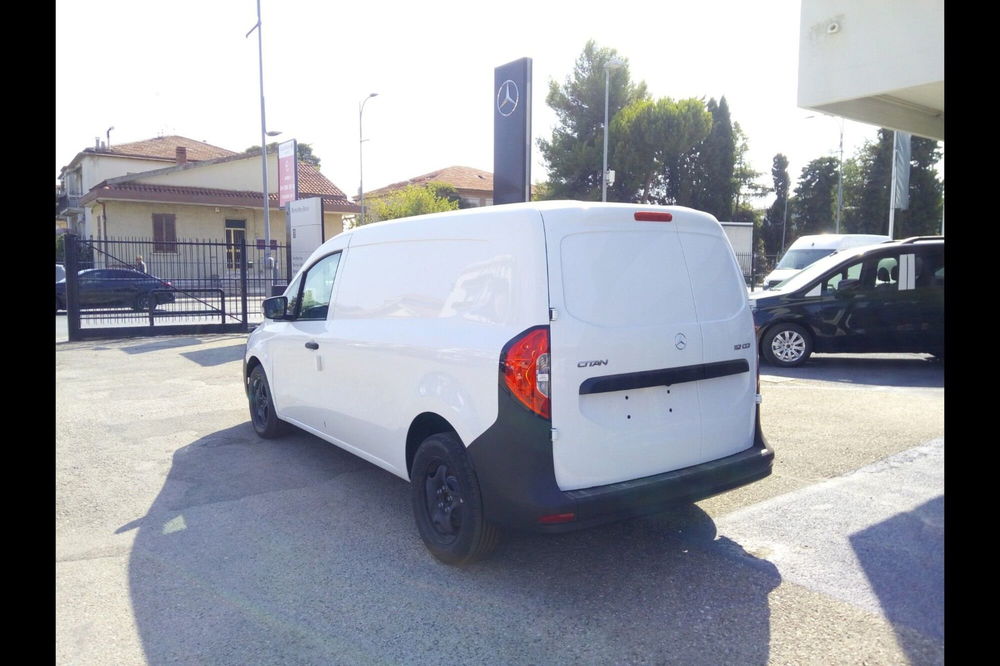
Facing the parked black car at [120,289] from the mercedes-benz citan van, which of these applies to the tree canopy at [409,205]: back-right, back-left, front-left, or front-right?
front-right

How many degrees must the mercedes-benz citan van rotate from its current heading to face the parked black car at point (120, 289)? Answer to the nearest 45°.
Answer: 0° — it already faces it

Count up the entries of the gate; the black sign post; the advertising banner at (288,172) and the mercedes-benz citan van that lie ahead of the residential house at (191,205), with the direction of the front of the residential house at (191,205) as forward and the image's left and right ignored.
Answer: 4

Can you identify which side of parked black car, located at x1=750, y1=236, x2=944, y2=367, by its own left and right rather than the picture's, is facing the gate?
front

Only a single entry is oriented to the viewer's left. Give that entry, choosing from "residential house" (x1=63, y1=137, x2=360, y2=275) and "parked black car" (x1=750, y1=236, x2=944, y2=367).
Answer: the parked black car

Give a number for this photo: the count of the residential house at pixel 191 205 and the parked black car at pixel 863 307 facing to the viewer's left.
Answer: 1

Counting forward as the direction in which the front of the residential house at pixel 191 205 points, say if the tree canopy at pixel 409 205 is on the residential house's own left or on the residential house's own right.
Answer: on the residential house's own left

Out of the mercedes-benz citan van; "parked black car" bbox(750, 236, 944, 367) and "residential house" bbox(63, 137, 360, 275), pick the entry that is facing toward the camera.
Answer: the residential house

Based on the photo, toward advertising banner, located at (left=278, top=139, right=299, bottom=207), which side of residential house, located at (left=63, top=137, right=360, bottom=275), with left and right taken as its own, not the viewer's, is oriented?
front

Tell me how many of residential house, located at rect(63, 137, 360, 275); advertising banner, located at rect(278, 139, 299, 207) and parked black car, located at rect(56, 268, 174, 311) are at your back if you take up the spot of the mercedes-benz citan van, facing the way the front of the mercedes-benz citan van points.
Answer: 0

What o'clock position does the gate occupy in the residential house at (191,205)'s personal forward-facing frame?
The gate is roughly at 12 o'clock from the residential house.

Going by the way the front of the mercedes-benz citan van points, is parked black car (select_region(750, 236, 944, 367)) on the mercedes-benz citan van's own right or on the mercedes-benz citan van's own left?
on the mercedes-benz citan van's own right

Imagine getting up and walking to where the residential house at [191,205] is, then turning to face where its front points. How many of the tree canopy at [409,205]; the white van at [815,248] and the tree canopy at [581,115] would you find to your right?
0

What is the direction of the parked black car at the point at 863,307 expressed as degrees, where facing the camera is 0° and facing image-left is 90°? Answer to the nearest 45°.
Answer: approximately 90°

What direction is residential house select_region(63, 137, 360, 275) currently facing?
toward the camera

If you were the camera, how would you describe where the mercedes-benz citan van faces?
facing away from the viewer and to the left of the viewer
